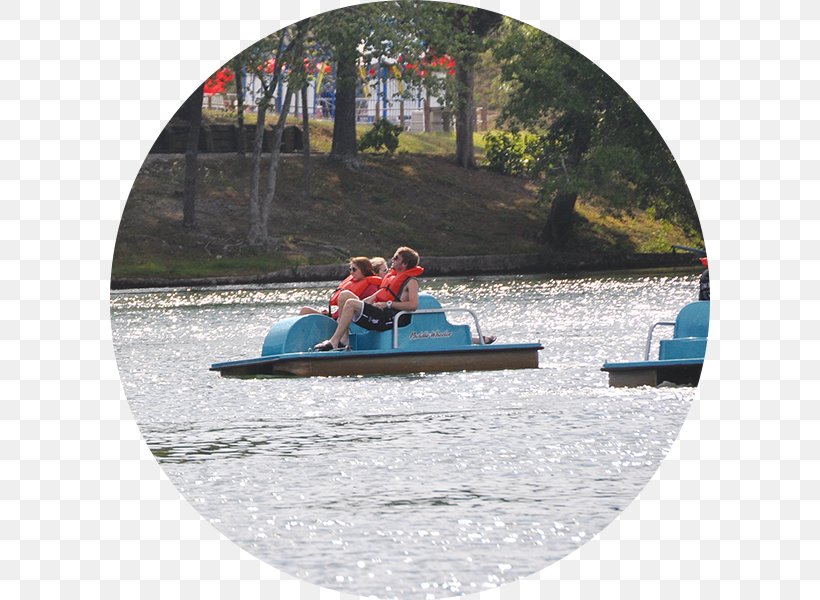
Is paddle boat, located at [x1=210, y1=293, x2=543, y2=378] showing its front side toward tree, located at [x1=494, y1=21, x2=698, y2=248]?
no

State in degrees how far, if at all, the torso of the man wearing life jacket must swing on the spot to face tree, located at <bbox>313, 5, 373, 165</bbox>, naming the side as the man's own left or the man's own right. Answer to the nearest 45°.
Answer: approximately 90° to the man's own right

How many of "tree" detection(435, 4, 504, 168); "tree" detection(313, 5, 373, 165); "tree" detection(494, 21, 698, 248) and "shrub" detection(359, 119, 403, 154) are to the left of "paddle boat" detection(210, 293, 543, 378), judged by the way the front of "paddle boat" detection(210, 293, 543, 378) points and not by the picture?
0

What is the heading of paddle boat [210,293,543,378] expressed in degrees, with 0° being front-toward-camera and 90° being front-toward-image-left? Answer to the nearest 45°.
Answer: approximately 90°

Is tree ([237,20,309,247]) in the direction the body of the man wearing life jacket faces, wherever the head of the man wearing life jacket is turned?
no

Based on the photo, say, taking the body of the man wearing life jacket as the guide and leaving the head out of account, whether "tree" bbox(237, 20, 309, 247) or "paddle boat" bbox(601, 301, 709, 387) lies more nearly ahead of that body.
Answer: the tree

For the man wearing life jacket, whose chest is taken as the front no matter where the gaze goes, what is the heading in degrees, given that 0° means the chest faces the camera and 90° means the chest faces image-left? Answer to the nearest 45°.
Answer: approximately 90°

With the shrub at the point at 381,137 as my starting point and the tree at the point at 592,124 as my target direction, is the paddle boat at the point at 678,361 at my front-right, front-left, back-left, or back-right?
front-right

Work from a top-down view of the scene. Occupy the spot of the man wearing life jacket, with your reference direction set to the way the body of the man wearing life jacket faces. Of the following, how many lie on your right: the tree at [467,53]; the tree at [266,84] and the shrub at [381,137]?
3

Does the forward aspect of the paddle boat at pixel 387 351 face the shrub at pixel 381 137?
no

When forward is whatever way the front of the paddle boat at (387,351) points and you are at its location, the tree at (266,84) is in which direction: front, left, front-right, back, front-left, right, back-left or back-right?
right
